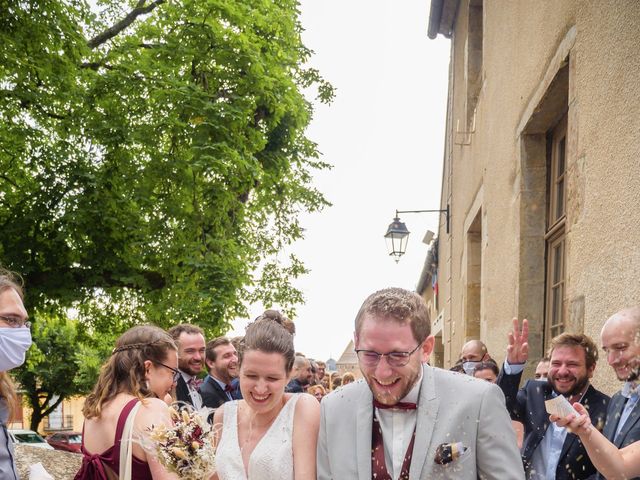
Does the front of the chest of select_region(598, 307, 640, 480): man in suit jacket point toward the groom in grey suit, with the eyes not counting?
yes

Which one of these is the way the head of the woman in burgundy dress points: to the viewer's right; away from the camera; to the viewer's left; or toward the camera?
to the viewer's right

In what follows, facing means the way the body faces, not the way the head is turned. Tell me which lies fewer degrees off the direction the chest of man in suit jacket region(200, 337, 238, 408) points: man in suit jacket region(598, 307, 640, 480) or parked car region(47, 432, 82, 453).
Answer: the man in suit jacket

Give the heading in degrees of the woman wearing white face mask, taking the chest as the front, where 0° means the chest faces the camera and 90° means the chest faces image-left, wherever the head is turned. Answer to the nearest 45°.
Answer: approximately 315°

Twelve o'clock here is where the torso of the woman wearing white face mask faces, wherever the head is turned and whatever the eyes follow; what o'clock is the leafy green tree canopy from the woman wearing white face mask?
The leafy green tree canopy is roughly at 8 o'clock from the woman wearing white face mask.

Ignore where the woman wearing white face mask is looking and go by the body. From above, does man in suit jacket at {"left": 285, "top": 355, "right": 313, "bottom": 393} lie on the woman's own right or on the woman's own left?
on the woman's own left

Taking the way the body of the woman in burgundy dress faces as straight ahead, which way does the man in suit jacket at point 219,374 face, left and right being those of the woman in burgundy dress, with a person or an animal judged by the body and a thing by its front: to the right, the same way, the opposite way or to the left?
to the right

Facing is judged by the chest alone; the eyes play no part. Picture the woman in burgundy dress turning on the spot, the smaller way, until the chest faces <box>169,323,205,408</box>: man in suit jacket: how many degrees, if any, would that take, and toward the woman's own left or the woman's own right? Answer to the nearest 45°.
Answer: approximately 45° to the woman's own left

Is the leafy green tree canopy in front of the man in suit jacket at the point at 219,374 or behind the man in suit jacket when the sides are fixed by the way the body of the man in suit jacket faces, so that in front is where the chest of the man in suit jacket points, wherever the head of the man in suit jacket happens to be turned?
behind
